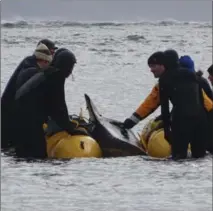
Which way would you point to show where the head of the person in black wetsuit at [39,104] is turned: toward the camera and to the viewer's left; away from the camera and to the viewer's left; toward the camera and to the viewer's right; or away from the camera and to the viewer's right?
away from the camera and to the viewer's right

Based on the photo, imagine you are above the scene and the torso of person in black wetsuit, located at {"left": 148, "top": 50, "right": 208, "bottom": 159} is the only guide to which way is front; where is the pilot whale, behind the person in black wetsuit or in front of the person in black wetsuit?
in front

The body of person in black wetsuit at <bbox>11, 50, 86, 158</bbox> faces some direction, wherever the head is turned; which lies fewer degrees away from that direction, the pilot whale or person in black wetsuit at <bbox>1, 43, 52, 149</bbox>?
the pilot whale

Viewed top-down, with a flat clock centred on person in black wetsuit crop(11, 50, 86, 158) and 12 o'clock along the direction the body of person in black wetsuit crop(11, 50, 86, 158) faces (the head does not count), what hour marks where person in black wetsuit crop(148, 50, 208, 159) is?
person in black wetsuit crop(148, 50, 208, 159) is roughly at 12 o'clock from person in black wetsuit crop(11, 50, 86, 158).

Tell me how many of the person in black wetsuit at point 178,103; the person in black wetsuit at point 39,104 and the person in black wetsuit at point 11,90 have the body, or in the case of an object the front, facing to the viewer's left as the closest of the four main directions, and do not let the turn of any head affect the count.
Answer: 1

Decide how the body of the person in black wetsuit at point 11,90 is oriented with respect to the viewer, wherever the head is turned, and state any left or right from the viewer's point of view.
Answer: facing to the right of the viewer

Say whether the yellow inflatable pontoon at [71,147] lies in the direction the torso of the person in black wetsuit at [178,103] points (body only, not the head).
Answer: yes

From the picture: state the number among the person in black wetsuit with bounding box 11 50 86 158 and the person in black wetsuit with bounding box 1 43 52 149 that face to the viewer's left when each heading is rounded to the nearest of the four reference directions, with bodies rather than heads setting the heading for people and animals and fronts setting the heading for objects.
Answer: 0

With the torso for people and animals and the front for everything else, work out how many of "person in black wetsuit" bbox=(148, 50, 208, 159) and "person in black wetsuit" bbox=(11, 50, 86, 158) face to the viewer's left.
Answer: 1

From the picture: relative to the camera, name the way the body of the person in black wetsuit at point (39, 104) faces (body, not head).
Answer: to the viewer's right

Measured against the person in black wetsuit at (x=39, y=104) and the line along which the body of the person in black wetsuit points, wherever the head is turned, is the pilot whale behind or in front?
in front

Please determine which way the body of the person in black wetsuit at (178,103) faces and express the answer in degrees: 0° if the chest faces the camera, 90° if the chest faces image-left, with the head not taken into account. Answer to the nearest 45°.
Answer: approximately 90°
